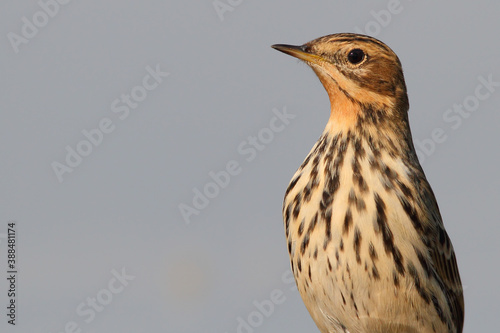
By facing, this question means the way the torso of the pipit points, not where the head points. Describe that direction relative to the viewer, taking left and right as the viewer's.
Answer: facing the viewer and to the left of the viewer
